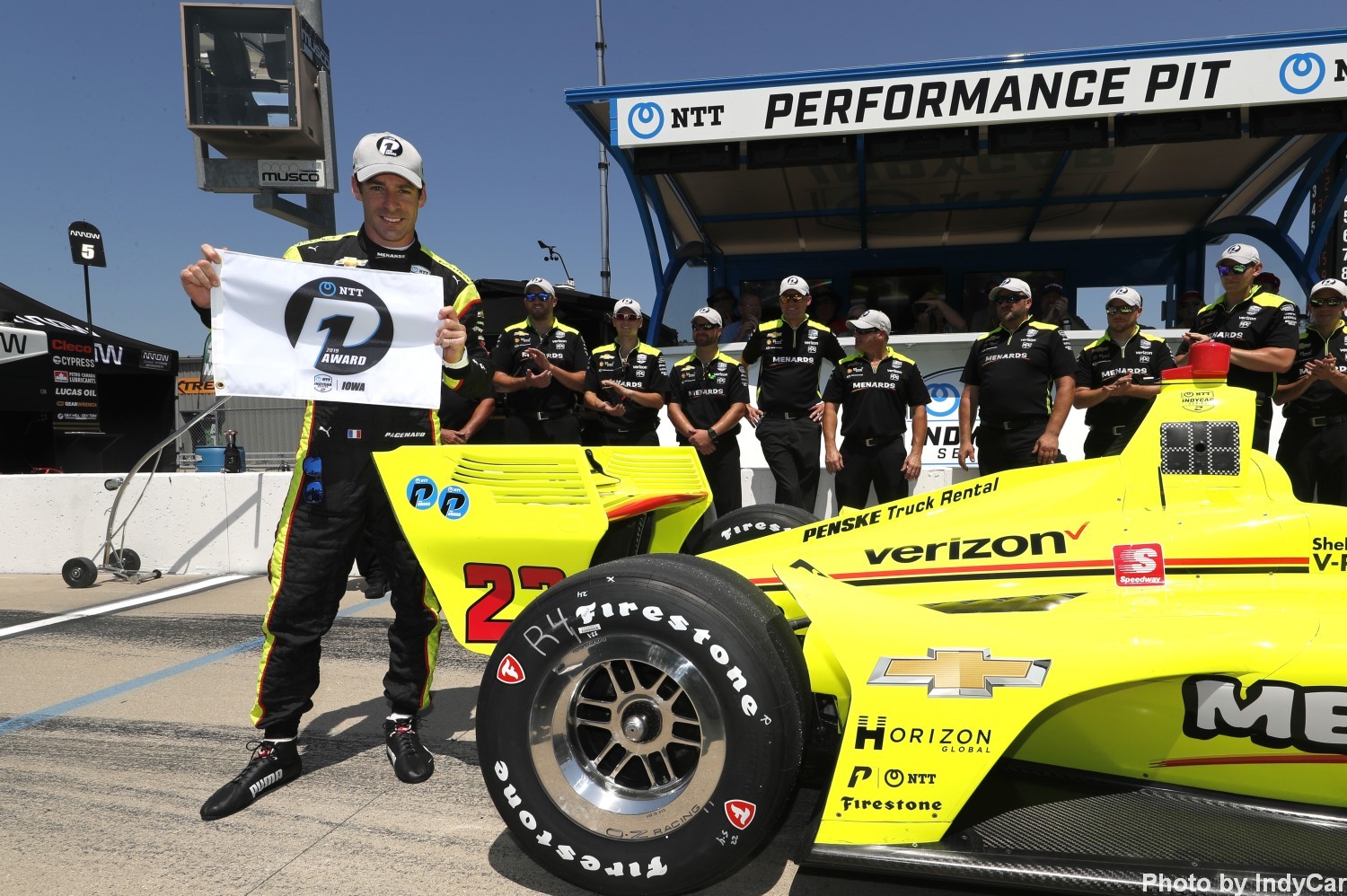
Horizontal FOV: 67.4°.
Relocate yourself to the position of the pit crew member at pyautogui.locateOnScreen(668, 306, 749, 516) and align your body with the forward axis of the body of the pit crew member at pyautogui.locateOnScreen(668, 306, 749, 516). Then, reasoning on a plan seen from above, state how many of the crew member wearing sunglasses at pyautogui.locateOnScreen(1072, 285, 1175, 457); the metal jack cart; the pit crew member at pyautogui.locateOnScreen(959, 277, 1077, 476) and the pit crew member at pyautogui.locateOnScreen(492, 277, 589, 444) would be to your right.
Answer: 2

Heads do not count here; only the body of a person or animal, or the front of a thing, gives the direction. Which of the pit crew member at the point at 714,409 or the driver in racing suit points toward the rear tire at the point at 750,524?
the pit crew member

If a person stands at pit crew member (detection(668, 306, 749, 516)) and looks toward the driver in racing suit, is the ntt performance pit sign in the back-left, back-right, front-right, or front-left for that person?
back-left

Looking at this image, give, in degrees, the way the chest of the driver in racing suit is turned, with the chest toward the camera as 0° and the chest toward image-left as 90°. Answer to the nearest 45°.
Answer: approximately 0°
